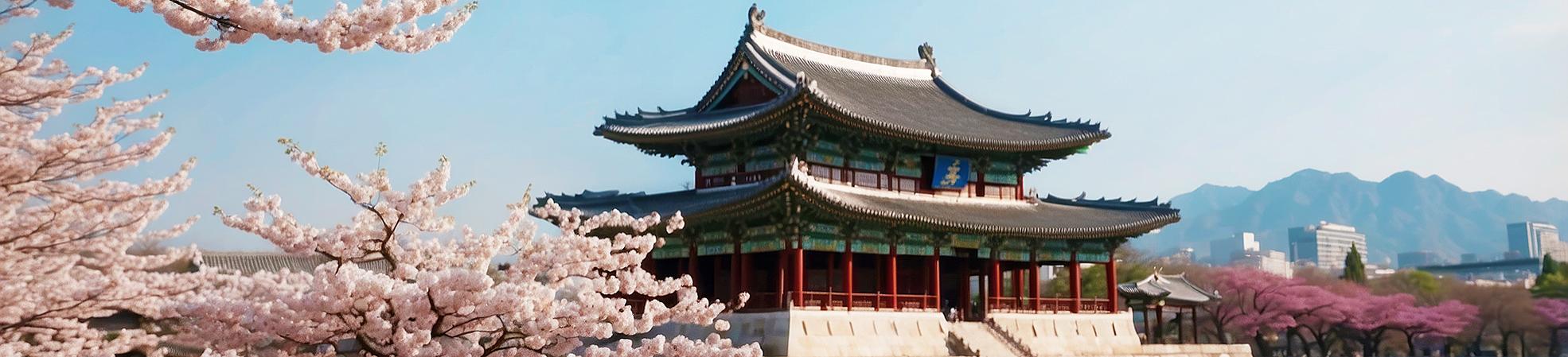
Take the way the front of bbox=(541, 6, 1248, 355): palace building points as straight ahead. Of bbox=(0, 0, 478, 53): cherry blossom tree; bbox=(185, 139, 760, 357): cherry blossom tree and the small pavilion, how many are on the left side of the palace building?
1

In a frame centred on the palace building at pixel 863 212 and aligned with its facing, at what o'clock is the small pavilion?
The small pavilion is roughly at 9 o'clock from the palace building.

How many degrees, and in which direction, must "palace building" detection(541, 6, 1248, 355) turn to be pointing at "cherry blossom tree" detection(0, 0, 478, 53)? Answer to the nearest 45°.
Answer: approximately 45° to its right

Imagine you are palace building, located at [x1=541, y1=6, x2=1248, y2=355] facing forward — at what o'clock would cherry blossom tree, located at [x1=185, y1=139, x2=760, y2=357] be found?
The cherry blossom tree is roughly at 2 o'clock from the palace building.

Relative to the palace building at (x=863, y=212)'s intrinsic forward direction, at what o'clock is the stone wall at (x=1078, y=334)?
The stone wall is roughly at 10 o'clock from the palace building.

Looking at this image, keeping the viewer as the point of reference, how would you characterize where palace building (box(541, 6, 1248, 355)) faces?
facing the viewer and to the right of the viewer

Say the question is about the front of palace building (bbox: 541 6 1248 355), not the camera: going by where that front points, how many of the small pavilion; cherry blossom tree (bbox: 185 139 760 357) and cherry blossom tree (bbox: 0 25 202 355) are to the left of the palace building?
1

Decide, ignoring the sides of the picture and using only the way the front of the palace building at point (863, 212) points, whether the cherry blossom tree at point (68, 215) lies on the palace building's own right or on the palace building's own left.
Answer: on the palace building's own right
